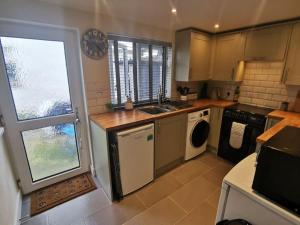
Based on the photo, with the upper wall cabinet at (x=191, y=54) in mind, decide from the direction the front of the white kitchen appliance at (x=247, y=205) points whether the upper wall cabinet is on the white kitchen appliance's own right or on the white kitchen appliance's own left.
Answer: on the white kitchen appliance's own right

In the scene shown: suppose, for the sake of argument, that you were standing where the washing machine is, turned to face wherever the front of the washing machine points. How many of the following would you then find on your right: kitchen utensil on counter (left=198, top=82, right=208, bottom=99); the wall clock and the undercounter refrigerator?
2

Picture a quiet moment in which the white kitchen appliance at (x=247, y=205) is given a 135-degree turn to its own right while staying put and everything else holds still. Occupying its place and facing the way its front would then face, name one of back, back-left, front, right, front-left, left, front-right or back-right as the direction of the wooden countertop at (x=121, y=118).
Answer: left

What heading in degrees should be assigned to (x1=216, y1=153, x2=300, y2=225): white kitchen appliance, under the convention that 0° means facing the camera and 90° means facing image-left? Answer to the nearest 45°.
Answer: approximately 45°

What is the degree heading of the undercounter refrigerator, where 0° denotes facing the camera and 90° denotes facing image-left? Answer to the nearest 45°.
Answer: approximately 315°

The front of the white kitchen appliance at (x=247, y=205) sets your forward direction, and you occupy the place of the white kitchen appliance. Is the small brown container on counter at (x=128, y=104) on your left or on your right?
on your right

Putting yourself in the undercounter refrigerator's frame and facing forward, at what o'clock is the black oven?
The black oven is roughly at 10 o'clock from the undercounter refrigerator.

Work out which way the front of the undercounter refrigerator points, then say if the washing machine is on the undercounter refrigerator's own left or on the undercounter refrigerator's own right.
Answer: on the undercounter refrigerator's own left

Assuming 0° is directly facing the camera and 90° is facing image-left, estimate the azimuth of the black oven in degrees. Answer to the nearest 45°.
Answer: approximately 45°

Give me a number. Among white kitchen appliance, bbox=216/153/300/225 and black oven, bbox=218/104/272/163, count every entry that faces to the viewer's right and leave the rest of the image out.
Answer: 0

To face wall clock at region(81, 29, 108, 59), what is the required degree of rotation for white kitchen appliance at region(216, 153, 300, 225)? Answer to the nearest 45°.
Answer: approximately 45° to its right

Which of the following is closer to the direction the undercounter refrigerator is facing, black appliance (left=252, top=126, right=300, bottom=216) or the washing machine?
the black appliance

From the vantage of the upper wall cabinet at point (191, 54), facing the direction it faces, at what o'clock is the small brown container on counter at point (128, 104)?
The small brown container on counter is roughly at 3 o'clock from the upper wall cabinet.

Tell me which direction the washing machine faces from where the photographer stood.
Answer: facing the viewer and to the right of the viewer
